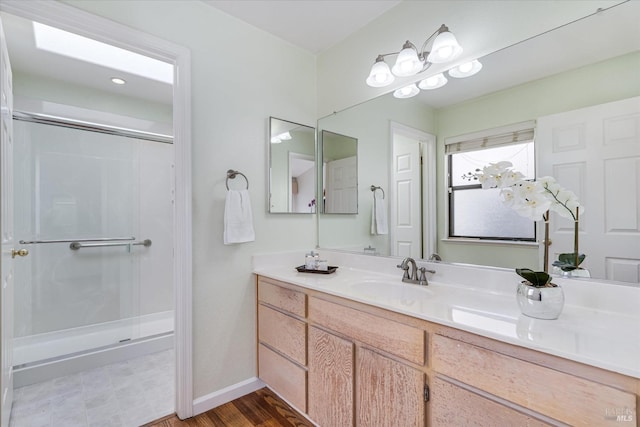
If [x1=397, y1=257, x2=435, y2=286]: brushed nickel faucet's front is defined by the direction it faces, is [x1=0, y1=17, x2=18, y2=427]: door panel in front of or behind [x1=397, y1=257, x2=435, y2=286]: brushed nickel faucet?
in front

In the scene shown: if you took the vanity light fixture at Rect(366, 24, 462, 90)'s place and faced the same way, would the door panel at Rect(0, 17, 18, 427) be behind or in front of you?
in front

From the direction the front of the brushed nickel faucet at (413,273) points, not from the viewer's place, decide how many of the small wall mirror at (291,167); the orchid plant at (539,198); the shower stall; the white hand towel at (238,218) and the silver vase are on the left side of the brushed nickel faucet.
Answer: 2

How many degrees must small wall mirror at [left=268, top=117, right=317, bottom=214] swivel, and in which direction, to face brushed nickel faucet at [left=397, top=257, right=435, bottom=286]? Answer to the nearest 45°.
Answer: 0° — it already faces it

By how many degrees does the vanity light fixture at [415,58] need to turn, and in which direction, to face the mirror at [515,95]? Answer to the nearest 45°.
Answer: approximately 135° to its left

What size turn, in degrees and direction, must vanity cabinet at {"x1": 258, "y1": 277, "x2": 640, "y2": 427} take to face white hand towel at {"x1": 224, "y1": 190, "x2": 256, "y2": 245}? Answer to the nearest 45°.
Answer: approximately 45° to its right

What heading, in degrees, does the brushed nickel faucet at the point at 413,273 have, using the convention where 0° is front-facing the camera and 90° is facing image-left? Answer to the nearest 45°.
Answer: approximately 45°

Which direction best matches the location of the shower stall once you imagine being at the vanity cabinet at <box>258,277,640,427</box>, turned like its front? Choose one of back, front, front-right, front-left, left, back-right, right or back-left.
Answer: front-right

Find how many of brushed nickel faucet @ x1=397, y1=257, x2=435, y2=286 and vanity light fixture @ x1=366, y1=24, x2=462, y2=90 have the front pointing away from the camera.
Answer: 0

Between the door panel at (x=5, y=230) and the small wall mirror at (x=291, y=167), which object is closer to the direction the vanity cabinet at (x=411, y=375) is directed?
the door panel
